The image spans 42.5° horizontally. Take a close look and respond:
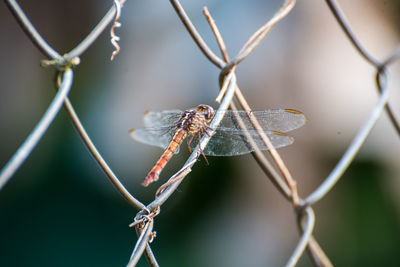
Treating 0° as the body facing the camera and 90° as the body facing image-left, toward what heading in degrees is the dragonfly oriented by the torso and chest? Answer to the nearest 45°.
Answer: approximately 225°
